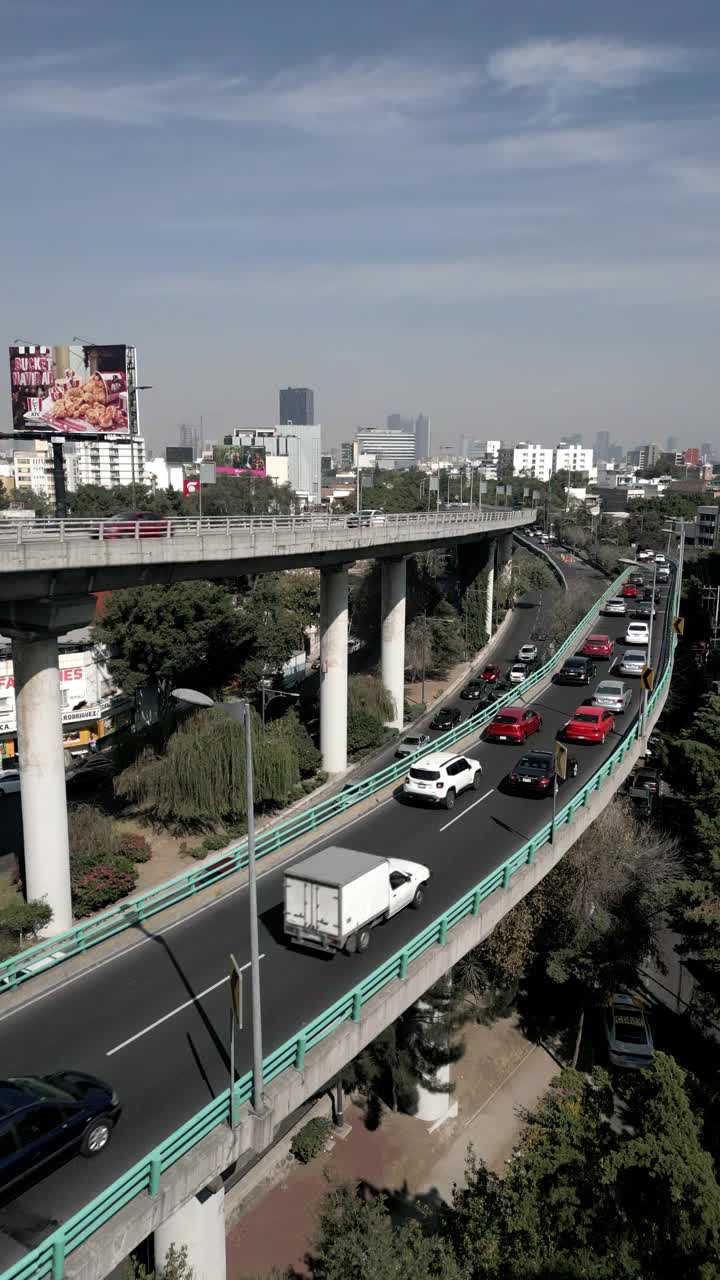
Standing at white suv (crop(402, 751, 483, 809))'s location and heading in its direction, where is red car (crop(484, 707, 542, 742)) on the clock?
The red car is roughly at 11 o'clock from the white suv.

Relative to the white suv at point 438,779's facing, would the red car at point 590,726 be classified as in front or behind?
in front

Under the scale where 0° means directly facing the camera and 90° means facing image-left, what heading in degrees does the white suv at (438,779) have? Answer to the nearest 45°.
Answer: approximately 225°

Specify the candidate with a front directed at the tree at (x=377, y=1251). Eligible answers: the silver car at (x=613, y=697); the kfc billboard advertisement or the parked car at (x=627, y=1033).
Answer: the kfc billboard advertisement

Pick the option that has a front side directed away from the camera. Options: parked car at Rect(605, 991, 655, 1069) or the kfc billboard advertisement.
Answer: the parked car

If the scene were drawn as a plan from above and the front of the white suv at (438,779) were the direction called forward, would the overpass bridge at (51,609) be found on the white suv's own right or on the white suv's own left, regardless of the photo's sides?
on the white suv's own left

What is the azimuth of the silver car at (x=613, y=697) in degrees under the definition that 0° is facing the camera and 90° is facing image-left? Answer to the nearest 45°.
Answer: approximately 225°

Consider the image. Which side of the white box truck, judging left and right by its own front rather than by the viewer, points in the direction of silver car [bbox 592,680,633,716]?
front

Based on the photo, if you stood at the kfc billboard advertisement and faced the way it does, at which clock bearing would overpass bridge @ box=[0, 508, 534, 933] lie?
The overpass bridge is roughly at 12 o'clock from the kfc billboard advertisement.

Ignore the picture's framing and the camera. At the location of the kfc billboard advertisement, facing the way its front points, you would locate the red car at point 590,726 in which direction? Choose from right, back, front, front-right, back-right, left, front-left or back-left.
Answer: front-left

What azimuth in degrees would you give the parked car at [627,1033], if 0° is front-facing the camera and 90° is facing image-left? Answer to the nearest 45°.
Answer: approximately 180°
